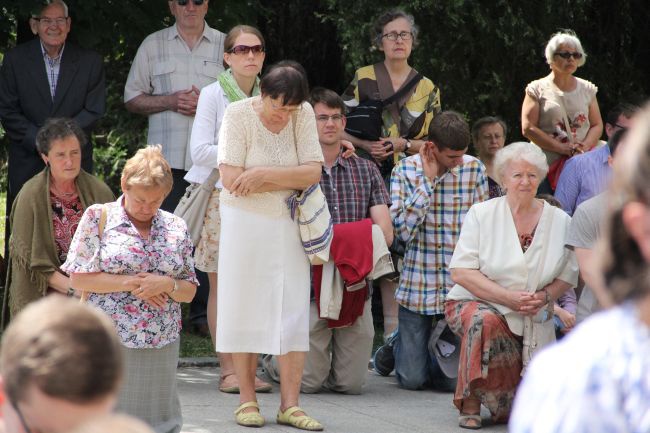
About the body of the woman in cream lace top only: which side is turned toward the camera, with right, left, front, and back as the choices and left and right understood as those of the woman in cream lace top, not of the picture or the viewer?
front

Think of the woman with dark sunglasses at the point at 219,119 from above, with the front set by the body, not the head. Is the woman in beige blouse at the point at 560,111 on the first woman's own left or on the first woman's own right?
on the first woman's own left

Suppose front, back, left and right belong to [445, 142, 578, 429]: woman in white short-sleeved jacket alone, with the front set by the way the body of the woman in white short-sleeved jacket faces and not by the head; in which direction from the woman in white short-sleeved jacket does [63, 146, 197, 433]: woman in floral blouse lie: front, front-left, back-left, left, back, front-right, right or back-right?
front-right

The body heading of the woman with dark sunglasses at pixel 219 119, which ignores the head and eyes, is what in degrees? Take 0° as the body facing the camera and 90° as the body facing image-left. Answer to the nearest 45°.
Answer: approximately 315°

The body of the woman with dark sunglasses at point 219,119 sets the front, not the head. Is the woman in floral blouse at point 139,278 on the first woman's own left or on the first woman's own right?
on the first woman's own right

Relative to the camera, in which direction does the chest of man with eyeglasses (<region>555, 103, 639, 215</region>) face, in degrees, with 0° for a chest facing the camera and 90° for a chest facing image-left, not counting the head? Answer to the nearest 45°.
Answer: approximately 315°

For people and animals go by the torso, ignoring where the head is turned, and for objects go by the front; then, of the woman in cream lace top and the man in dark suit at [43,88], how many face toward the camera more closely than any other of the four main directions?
2

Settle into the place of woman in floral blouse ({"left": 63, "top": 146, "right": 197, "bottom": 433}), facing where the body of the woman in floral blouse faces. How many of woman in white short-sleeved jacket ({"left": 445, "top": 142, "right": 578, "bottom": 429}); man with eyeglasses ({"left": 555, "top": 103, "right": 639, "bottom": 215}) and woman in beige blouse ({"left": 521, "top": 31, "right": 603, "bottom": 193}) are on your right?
0

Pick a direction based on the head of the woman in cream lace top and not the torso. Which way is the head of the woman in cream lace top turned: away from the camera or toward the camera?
toward the camera

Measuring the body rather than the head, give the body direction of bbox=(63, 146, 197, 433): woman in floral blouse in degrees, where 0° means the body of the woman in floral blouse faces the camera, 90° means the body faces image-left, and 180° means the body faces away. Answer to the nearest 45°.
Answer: approximately 315°

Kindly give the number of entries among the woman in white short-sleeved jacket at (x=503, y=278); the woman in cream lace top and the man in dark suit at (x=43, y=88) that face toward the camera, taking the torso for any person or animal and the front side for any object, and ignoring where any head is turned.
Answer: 3

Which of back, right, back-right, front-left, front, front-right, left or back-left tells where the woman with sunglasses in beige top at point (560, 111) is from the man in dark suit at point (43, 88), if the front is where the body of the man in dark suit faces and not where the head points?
left

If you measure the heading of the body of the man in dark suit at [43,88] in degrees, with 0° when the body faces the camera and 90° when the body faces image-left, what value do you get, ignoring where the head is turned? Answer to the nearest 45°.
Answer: approximately 0°

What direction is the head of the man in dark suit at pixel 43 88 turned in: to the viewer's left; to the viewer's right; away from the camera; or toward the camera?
toward the camera

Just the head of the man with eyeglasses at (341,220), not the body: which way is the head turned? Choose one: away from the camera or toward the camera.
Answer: toward the camera

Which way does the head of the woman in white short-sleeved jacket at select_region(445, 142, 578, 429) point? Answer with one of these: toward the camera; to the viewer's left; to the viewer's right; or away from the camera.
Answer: toward the camera

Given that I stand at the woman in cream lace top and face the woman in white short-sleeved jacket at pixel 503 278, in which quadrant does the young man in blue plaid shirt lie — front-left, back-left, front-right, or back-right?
front-left

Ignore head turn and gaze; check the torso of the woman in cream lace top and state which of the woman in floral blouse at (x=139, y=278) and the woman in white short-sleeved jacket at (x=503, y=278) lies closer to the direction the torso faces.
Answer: the woman in floral blouse

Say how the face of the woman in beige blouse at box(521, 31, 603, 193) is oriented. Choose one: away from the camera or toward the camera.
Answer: toward the camera
